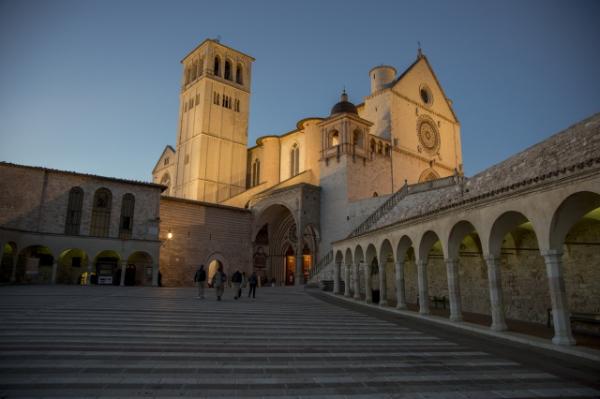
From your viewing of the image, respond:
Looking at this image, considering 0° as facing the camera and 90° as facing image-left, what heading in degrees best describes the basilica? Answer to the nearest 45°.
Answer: approximately 315°
